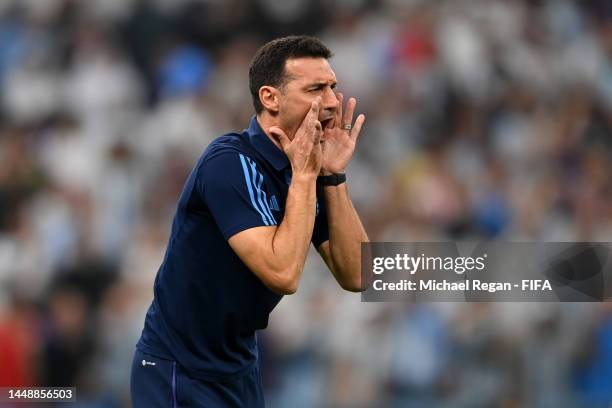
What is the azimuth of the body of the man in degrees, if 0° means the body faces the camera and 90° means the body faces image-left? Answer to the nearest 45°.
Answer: approximately 270°
